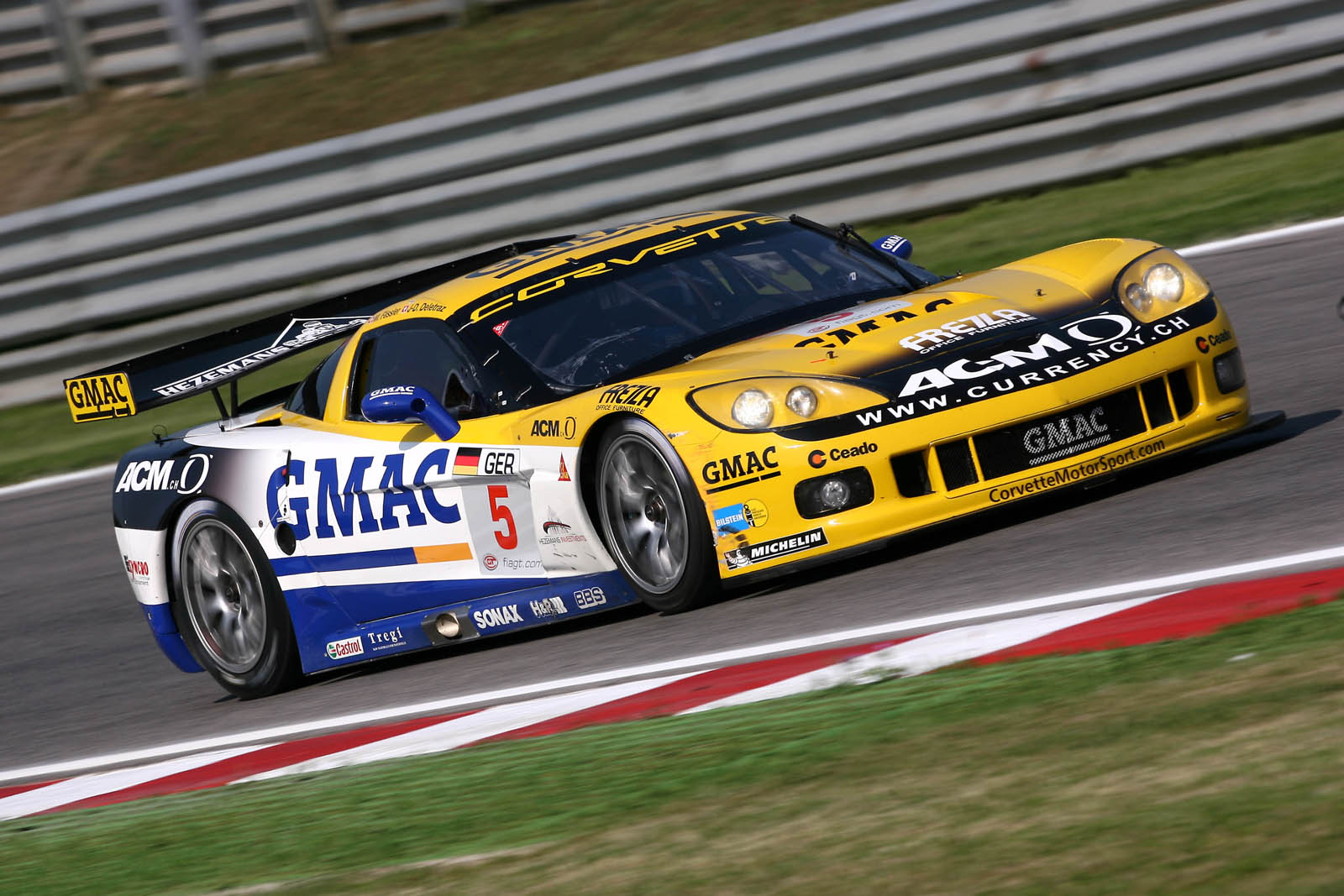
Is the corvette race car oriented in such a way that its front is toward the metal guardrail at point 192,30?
no

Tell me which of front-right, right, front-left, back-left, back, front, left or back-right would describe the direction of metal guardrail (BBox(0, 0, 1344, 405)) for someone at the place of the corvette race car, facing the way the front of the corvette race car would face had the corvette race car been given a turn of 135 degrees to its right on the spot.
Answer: right
